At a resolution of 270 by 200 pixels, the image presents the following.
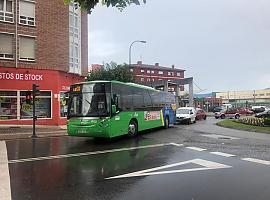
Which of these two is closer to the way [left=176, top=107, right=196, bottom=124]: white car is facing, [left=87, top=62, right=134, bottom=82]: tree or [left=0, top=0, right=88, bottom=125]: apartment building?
the apartment building

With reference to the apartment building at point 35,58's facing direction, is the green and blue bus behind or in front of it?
in front

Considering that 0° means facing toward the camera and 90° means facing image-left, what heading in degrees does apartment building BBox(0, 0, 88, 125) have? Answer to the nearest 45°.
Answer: approximately 0°

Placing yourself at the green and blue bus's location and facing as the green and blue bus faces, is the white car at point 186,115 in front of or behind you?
behind

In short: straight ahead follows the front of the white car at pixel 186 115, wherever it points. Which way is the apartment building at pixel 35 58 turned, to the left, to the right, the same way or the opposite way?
to the left

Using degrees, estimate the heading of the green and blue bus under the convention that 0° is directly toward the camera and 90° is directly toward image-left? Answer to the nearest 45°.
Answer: approximately 45°

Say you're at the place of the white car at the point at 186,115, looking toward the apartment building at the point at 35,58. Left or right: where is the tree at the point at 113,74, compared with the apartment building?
right

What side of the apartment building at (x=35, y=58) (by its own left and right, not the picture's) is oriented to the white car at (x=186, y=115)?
left

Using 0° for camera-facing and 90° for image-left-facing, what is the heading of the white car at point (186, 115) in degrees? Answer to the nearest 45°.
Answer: approximately 45°

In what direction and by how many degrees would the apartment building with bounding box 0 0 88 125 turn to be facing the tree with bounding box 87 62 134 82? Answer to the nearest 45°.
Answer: approximately 135° to its left

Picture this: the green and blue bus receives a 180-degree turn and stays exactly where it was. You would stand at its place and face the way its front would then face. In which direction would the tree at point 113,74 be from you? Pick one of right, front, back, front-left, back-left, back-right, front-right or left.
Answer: front-left

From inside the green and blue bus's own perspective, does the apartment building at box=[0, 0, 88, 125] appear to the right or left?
on its right
